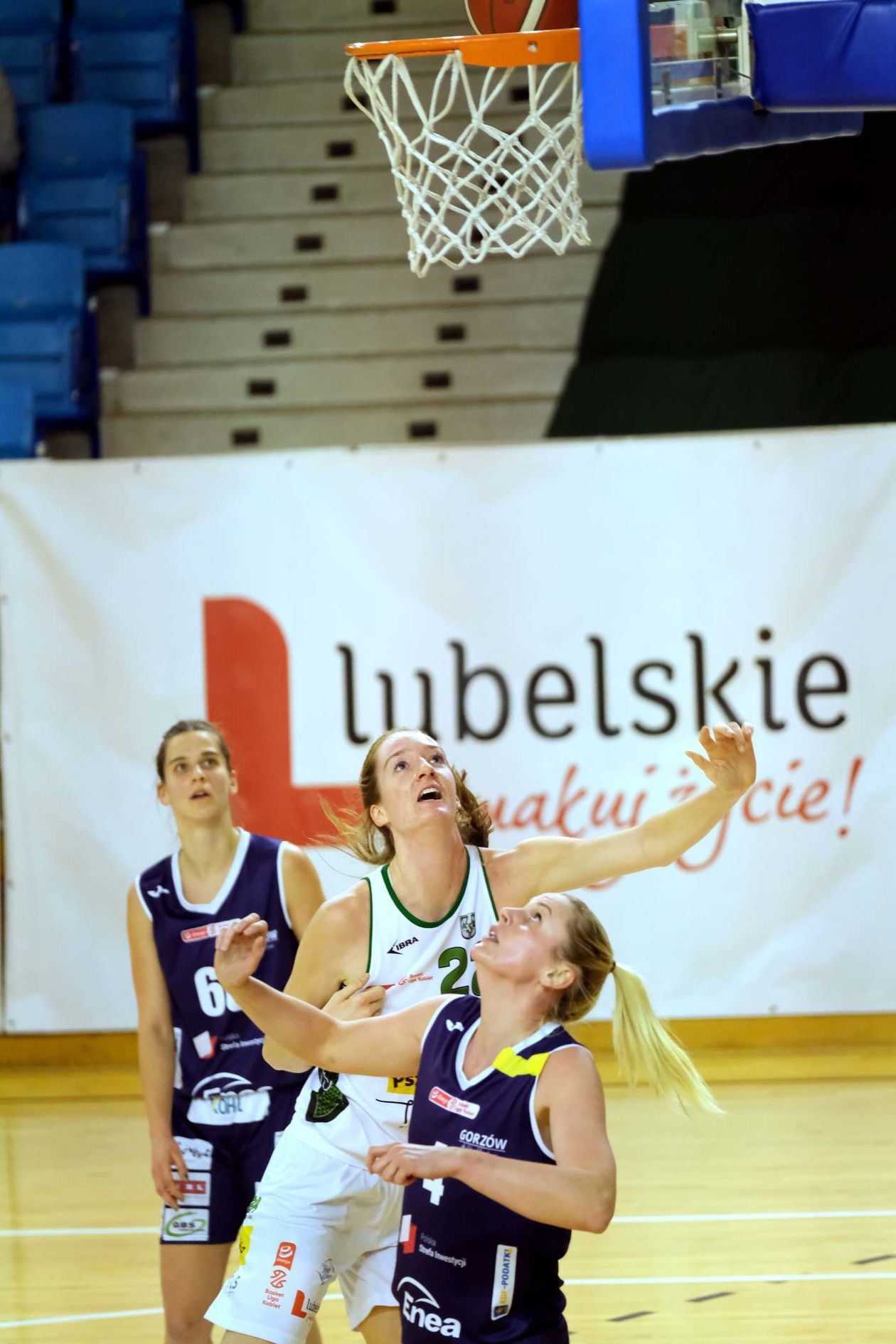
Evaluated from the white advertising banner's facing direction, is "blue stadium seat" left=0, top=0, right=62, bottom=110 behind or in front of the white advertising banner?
behind

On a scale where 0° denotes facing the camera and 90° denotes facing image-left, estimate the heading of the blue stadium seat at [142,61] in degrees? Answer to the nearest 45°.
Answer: approximately 0°

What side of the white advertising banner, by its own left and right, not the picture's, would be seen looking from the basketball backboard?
front

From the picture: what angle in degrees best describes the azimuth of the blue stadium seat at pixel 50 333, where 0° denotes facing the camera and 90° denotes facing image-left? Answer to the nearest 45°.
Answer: approximately 0°

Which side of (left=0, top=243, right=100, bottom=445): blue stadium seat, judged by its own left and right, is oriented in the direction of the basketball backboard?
front

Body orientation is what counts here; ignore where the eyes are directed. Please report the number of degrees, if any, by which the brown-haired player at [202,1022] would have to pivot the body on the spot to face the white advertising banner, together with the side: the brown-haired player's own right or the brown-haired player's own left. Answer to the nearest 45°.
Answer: approximately 180°

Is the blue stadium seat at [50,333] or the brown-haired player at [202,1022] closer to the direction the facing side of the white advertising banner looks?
the brown-haired player
